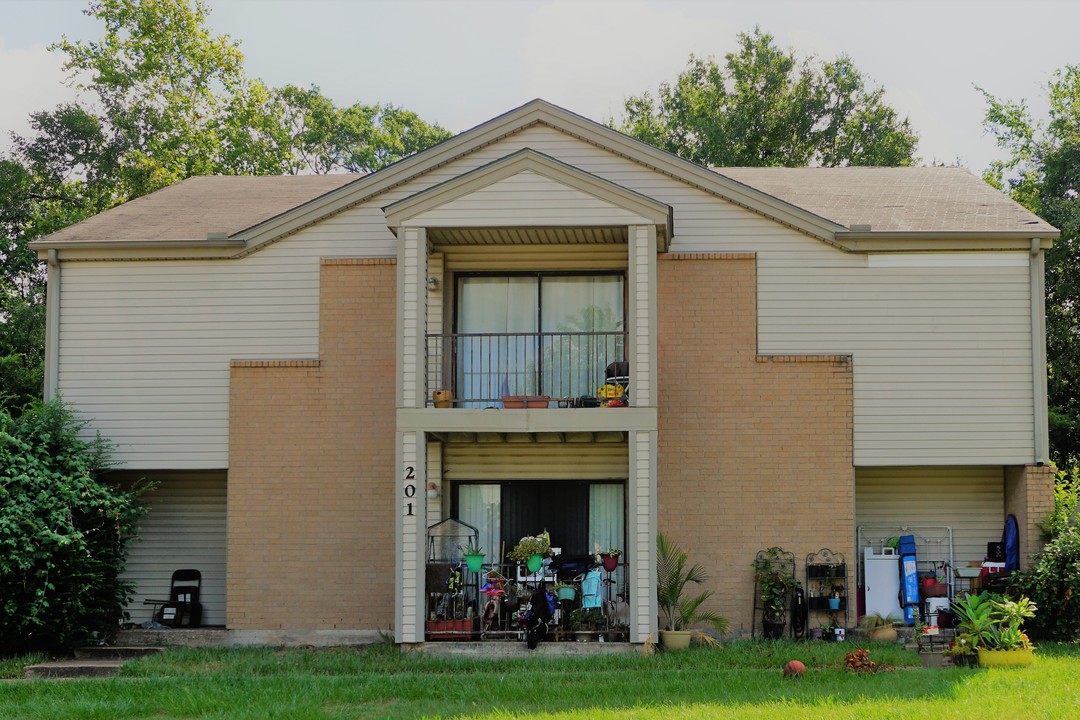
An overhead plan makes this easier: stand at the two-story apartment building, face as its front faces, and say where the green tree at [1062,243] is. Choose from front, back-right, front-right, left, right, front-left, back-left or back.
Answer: back-left

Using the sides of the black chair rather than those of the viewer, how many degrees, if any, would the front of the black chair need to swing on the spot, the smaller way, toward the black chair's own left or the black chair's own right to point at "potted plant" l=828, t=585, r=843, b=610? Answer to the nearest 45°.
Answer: approximately 90° to the black chair's own left

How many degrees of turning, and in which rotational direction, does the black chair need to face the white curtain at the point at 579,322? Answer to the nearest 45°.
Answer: approximately 135° to its left

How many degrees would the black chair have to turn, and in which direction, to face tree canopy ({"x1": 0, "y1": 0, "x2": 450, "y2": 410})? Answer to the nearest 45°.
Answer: approximately 135° to its right

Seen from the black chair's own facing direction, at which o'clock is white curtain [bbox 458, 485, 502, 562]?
The white curtain is roughly at 8 o'clock from the black chair.

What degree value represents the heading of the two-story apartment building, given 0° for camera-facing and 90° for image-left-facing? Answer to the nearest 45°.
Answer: approximately 0°

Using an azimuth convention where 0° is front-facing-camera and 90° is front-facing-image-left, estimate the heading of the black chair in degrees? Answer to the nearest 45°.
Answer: approximately 45°
